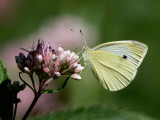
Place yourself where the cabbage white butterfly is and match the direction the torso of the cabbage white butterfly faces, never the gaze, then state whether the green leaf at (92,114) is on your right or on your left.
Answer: on your left

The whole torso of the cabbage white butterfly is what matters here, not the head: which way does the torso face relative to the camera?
to the viewer's left
